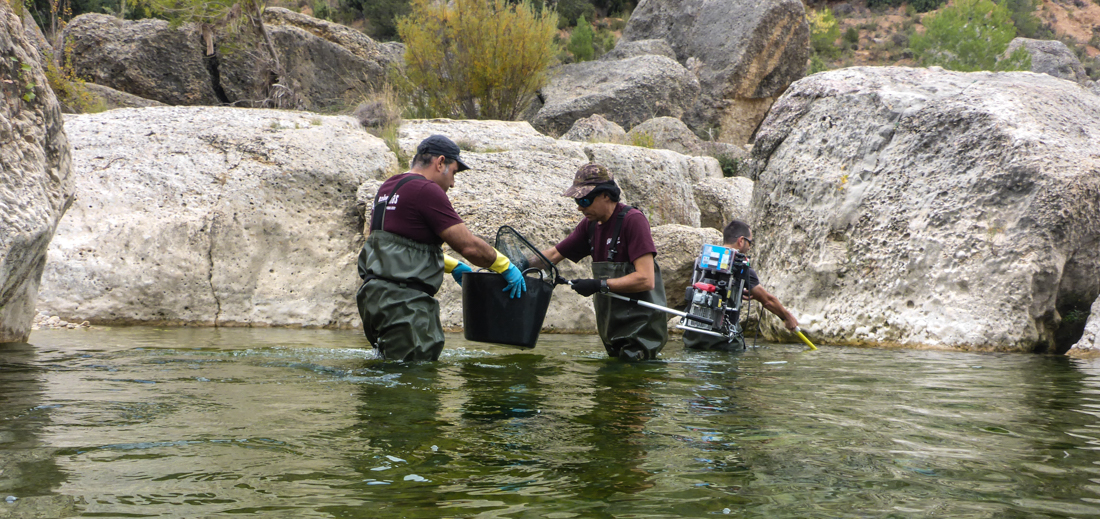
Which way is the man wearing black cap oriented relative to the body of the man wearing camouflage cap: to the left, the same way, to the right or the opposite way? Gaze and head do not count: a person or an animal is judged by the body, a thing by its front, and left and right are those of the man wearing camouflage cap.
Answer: the opposite way

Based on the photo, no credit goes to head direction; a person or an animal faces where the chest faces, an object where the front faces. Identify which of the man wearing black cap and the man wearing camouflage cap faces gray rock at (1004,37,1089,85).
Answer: the man wearing black cap

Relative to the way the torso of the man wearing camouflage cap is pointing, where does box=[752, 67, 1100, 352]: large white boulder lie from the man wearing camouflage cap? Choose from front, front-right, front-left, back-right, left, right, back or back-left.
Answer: back

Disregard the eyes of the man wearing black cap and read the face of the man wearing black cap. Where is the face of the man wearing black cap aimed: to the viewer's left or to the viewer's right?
to the viewer's right

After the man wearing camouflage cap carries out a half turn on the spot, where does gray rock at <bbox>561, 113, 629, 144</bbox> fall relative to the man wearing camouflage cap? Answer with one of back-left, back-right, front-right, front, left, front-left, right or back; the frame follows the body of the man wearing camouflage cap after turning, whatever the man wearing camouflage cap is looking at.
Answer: front-left

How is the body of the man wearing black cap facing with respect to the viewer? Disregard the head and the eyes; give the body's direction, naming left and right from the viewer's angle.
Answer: facing away from the viewer and to the right of the viewer

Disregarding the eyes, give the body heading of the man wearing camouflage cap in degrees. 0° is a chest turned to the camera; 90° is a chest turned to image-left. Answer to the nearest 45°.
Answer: approximately 45°

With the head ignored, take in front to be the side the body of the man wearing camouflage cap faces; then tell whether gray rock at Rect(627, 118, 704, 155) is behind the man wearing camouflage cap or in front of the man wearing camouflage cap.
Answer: behind

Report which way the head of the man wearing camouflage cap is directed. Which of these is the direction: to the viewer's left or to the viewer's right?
to the viewer's left

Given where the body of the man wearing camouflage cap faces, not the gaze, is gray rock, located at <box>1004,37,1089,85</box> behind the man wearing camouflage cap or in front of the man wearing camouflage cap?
behind
